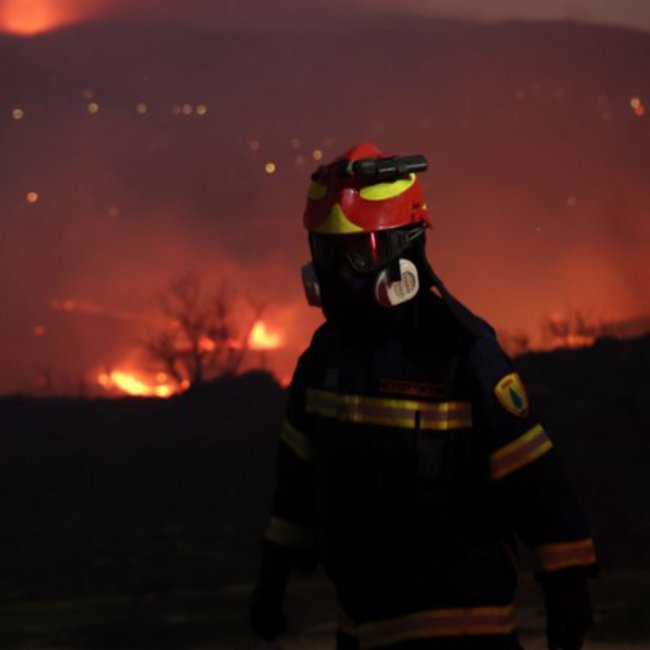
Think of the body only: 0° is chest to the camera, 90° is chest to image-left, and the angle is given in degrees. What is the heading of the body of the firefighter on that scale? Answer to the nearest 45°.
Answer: approximately 45°
